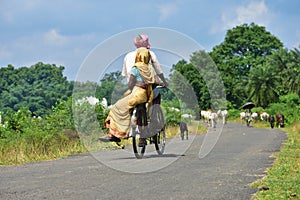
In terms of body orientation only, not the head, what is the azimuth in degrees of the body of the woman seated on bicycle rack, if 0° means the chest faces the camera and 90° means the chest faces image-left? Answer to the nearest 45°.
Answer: approximately 135°

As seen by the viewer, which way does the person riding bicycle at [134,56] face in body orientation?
away from the camera
